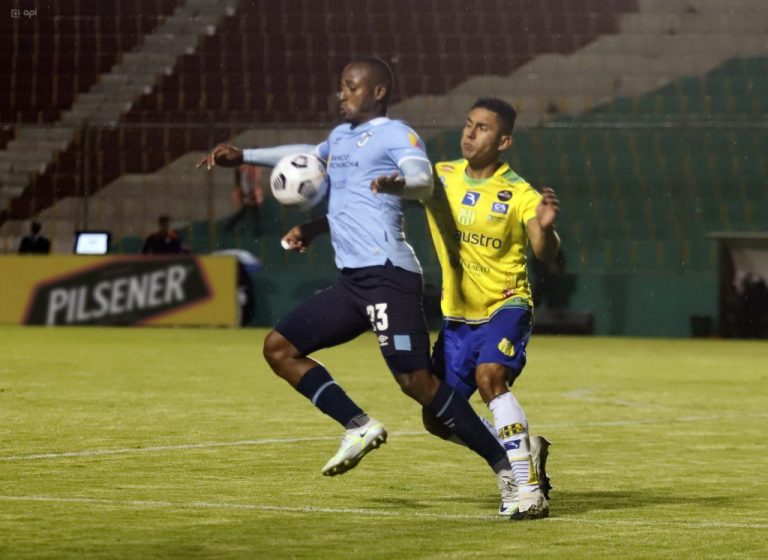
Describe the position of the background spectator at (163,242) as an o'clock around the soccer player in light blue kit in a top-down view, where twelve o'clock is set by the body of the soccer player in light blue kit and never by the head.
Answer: The background spectator is roughly at 4 o'clock from the soccer player in light blue kit.

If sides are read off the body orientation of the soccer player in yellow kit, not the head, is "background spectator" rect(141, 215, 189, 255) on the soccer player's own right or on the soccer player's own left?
on the soccer player's own right

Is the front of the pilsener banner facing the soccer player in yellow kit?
yes

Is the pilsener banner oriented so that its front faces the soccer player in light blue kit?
yes

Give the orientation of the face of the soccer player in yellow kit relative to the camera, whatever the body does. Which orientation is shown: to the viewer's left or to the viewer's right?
to the viewer's left

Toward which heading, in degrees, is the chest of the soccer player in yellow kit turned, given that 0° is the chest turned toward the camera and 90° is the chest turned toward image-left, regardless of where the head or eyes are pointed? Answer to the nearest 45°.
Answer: approximately 45°

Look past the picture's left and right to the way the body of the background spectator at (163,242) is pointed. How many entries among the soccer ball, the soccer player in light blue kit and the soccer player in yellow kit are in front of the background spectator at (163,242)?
3

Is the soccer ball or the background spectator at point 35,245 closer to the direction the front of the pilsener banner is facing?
the soccer ball

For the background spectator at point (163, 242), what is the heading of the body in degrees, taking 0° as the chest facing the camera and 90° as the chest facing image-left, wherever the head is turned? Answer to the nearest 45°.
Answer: approximately 0°

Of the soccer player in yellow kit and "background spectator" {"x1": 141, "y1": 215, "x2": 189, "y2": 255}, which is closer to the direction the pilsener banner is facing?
the soccer player in yellow kit

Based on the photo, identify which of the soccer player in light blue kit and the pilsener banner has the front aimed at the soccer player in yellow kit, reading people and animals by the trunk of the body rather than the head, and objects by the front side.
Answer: the pilsener banner

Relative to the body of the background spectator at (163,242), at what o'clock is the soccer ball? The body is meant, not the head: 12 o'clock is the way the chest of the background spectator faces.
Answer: The soccer ball is roughly at 12 o'clock from the background spectator.
